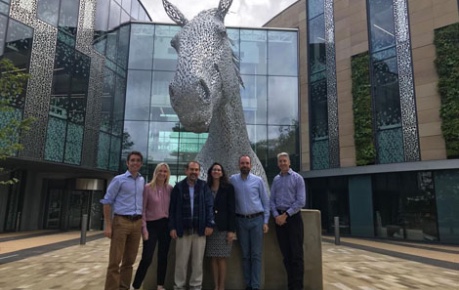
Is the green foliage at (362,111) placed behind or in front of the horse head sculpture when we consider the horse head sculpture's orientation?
behind

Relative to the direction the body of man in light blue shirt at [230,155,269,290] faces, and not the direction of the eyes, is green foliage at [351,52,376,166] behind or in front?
behind

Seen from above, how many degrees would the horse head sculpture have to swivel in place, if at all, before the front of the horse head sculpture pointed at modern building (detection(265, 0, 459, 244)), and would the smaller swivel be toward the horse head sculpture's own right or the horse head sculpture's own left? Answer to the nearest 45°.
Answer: approximately 180°

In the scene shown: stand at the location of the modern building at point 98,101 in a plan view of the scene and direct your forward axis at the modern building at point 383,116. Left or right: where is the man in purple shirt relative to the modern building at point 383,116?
right

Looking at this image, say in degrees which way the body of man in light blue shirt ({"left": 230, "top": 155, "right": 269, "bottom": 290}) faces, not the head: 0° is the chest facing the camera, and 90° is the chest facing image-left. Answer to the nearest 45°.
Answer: approximately 0°

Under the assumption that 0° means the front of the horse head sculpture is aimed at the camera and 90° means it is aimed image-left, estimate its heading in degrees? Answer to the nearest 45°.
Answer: approximately 45°

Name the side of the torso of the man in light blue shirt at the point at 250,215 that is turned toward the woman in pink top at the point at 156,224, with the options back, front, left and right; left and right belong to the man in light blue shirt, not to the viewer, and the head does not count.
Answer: right

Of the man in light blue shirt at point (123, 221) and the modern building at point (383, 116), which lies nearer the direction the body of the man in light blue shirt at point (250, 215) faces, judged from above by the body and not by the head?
the man in light blue shirt
